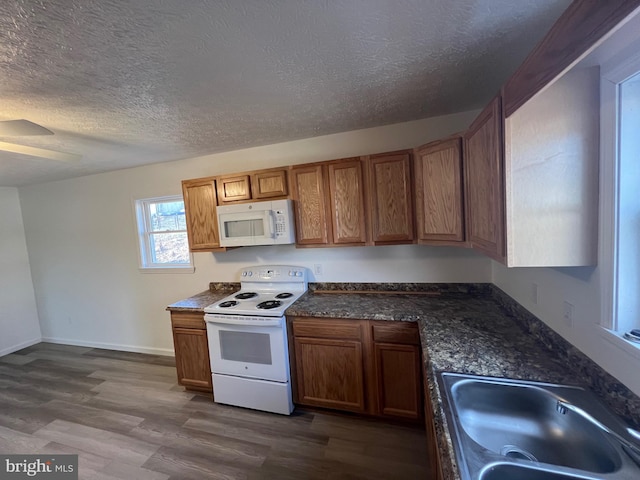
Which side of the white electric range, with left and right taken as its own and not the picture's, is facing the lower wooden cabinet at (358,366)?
left

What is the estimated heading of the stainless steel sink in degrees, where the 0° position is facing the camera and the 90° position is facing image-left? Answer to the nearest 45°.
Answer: approximately 90°

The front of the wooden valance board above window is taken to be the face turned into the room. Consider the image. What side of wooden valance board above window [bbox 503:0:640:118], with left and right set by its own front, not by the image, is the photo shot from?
left

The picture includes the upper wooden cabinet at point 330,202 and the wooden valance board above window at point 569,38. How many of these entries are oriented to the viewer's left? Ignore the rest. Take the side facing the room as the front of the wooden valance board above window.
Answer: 1

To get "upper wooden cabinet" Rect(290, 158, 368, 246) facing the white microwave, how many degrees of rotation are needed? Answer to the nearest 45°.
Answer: approximately 90° to its right

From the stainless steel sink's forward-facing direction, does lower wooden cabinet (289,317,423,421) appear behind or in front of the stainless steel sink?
in front

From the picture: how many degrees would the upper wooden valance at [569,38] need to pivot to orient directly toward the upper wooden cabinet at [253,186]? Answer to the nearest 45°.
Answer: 0° — it already faces it

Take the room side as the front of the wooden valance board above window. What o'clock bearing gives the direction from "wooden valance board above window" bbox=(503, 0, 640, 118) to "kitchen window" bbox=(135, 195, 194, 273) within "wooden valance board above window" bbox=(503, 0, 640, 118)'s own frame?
The kitchen window is roughly at 12 o'clock from the wooden valance board above window.

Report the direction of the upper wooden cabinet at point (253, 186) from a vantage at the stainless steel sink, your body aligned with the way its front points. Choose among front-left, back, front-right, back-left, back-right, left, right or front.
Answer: front

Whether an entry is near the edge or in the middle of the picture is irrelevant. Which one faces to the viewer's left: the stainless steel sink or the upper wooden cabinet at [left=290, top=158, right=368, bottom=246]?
the stainless steel sink

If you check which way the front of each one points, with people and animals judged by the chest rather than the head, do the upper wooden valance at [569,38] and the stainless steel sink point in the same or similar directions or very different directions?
same or similar directions

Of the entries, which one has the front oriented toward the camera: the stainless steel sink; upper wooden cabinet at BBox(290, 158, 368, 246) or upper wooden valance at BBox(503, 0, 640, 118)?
upper wooden cabinet at BBox(290, 158, 368, 246)

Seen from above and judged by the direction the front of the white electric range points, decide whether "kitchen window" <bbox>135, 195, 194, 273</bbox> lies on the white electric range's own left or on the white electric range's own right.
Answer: on the white electric range's own right

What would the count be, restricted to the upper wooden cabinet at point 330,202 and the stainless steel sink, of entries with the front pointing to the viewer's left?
1

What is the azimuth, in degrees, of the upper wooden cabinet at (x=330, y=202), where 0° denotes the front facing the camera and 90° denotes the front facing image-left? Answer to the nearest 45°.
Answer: approximately 0°

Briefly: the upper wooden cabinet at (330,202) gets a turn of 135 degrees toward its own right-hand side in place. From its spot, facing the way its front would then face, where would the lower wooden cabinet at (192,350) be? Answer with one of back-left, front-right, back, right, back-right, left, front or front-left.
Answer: front-left
